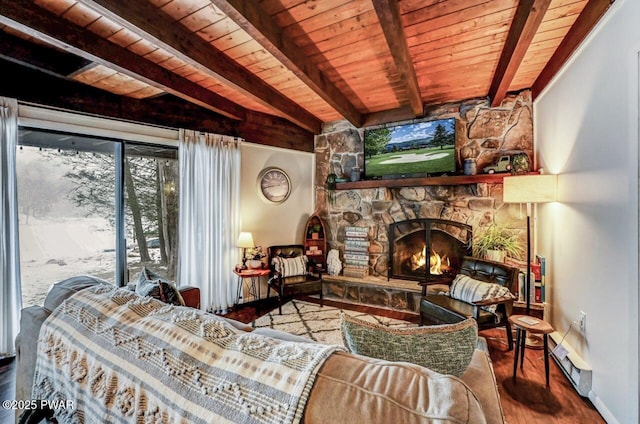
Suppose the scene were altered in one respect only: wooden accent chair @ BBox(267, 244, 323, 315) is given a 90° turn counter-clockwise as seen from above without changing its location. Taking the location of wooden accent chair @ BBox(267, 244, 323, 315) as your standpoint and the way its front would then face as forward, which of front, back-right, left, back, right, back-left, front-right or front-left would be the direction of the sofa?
back-right

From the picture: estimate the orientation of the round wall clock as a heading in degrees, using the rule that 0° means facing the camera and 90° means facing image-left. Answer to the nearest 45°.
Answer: approximately 315°

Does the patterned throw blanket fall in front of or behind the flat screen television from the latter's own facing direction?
in front

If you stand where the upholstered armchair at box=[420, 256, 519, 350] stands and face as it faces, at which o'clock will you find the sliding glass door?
The sliding glass door is roughly at 1 o'clock from the upholstered armchair.

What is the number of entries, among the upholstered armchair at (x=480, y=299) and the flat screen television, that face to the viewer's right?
0

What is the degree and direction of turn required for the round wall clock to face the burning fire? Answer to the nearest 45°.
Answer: approximately 45° to its left

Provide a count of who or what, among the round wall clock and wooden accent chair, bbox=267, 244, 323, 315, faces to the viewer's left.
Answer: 0

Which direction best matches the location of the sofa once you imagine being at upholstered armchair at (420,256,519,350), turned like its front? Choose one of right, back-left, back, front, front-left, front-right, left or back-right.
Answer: front-left

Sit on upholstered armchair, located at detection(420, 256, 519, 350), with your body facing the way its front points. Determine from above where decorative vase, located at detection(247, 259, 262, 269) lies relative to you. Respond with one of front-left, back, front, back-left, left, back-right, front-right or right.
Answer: front-right

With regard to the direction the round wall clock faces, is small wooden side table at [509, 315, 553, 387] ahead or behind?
ahead

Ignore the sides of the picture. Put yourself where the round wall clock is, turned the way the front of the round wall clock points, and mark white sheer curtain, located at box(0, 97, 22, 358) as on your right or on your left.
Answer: on your right

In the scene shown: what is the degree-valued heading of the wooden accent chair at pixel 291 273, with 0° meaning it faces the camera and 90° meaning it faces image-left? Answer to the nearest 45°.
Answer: approximately 315°
